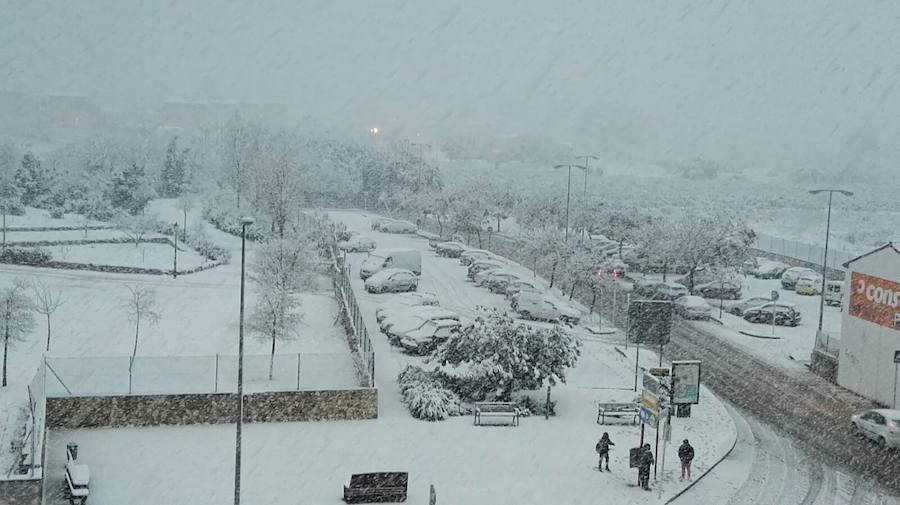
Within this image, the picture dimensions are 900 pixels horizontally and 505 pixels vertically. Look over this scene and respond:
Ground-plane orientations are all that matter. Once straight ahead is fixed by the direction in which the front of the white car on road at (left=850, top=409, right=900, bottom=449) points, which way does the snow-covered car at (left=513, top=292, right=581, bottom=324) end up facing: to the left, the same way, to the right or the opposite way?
the opposite way

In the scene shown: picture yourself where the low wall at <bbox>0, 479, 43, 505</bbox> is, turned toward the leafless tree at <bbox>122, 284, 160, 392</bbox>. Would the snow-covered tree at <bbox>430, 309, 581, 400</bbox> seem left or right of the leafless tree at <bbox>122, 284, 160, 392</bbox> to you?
right

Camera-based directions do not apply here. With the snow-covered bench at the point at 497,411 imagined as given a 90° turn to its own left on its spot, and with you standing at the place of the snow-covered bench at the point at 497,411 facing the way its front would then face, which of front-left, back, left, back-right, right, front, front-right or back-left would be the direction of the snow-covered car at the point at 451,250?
left

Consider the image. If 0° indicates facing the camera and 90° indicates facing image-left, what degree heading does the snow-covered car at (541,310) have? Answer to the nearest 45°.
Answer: approximately 315°

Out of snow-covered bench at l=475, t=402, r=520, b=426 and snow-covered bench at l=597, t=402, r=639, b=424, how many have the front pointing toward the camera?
2

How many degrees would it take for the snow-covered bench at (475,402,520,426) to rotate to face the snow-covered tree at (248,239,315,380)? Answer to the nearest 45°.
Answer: approximately 135° to its right

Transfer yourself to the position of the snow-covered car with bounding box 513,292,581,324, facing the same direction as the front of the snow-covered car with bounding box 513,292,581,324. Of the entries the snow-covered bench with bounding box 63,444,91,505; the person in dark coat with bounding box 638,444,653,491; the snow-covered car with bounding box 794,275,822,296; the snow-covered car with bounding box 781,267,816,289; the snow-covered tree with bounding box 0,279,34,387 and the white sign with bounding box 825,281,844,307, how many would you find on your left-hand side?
3

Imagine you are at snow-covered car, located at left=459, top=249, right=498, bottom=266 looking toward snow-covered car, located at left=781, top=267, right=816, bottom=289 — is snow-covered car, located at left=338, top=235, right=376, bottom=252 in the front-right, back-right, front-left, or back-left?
back-left

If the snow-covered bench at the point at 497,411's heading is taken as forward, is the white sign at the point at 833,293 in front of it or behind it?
behind

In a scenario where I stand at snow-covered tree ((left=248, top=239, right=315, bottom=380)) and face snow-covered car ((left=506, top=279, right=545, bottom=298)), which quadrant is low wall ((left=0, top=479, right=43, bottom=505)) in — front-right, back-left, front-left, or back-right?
back-right
